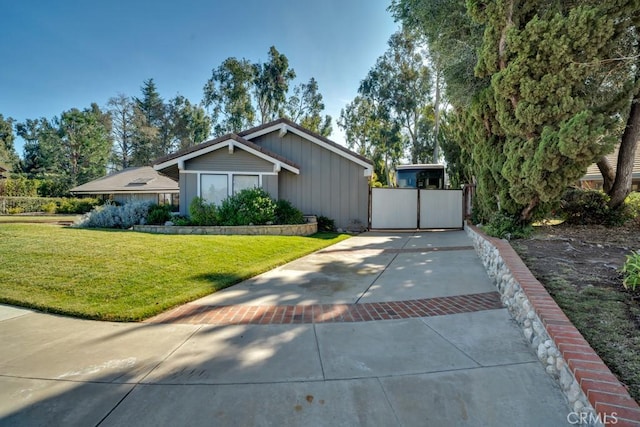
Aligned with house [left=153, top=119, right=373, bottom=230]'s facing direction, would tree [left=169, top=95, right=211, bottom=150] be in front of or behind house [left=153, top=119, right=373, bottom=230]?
behind

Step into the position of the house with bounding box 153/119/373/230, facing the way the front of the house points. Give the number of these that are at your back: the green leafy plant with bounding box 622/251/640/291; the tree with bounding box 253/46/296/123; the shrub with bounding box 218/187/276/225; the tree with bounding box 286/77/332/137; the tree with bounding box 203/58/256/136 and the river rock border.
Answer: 3

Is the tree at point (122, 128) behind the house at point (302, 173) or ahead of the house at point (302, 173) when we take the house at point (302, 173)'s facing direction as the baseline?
behind

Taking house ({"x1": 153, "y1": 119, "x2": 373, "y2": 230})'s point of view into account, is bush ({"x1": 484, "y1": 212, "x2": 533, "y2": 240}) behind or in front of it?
in front

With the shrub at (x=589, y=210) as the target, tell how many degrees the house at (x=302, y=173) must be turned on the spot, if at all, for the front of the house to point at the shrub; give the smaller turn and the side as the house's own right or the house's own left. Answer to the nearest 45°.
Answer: approximately 45° to the house's own left

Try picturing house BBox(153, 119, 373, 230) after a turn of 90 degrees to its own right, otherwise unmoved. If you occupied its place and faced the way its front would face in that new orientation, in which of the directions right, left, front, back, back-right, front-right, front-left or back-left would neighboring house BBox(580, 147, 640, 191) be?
back

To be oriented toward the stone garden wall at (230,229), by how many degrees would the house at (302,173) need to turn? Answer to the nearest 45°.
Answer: approximately 45° to its right

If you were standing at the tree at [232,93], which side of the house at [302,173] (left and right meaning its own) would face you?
back

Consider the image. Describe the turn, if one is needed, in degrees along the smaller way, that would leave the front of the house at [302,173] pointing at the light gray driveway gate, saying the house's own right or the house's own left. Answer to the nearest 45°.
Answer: approximately 90° to the house's own left

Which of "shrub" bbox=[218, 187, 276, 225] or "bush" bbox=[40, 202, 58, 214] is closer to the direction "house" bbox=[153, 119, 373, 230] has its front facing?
the shrub

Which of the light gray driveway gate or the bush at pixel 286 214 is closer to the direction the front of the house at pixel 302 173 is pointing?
the bush

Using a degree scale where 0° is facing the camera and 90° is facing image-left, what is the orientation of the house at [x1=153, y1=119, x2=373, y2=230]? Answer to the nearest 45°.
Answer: approximately 0°

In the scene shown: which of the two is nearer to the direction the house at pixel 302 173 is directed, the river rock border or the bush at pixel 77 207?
the river rock border

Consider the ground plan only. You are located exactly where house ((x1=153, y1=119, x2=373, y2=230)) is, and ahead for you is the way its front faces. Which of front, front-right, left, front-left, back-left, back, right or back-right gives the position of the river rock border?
front

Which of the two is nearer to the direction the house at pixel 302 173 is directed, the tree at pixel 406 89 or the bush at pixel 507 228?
the bush

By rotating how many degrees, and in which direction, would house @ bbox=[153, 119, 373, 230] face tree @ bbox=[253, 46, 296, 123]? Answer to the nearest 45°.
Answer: approximately 180°

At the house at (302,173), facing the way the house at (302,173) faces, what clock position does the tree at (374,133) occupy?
The tree is roughly at 7 o'clock from the house.
